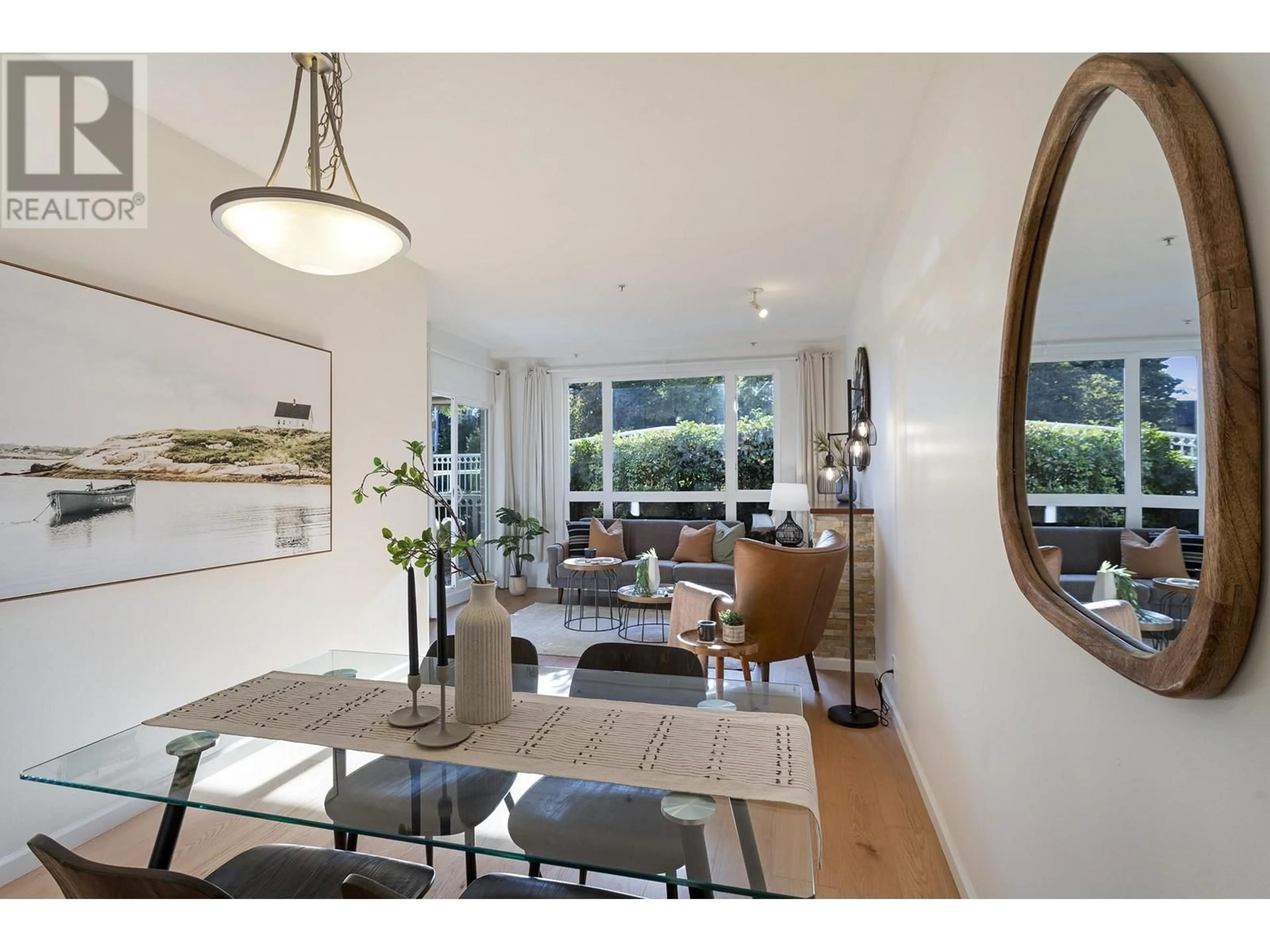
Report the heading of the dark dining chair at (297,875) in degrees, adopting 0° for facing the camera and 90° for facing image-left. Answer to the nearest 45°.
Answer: approximately 225°

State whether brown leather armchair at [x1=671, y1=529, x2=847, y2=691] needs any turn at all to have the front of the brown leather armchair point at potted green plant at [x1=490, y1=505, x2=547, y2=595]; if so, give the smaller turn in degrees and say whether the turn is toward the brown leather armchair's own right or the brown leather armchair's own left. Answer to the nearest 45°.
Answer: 0° — it already faces it

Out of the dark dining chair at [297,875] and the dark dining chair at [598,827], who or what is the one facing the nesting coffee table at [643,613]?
the dark dining chair at [297,875]

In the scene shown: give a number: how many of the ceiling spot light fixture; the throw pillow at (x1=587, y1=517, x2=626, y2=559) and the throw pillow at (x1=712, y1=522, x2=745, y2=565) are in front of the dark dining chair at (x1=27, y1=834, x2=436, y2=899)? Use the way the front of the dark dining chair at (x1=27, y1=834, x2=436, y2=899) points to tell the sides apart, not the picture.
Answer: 3

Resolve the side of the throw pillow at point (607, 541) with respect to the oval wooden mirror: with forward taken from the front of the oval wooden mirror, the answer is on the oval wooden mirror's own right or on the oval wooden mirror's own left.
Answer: on the oval wooden mirror's own right

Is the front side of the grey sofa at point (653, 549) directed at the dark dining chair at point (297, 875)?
yes

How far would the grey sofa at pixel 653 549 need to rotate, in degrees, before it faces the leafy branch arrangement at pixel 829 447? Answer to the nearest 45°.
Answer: approximately 90° to its left

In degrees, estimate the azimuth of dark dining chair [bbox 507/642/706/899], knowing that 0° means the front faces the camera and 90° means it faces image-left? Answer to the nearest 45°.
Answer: approximately 0°

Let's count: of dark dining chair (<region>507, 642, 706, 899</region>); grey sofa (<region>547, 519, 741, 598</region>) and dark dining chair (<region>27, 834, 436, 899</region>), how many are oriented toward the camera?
2

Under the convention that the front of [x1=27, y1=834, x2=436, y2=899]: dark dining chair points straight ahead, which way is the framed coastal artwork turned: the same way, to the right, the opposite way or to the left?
to the right

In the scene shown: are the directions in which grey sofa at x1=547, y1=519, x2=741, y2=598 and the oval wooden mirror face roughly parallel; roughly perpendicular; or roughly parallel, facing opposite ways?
roughly perpendicular

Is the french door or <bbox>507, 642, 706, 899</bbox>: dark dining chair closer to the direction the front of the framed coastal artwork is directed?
the dark dining chair

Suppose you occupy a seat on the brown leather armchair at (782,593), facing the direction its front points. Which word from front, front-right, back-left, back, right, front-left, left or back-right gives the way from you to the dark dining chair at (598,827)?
back-left

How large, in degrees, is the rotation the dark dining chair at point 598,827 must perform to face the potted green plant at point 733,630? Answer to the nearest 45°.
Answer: approximately 180°
